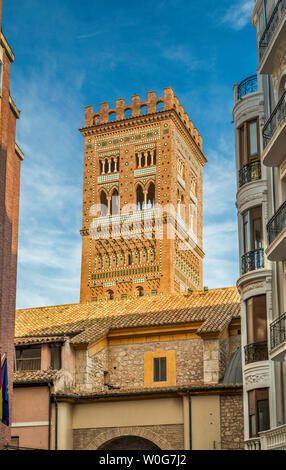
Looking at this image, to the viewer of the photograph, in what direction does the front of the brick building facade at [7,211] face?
facing to the right of the viewer

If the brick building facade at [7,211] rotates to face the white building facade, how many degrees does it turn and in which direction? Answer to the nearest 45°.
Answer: approximately 45° to its right
